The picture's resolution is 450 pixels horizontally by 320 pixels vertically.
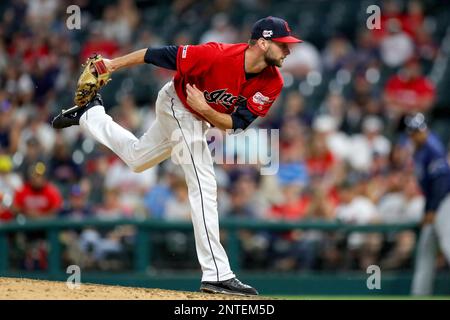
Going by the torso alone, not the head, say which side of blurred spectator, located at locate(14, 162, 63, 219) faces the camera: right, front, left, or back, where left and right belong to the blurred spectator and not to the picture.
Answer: front

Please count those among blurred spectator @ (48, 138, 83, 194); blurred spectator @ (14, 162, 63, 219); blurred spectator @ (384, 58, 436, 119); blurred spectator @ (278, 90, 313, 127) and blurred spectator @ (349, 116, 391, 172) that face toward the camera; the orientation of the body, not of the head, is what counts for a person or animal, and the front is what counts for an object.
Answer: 5

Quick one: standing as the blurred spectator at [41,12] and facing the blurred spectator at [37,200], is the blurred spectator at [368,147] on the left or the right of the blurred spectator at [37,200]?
left

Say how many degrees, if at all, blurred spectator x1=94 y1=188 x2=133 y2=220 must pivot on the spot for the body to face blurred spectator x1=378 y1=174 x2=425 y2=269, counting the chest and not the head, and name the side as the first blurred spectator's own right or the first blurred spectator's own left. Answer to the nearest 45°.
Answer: approximately 90° to the first blurred spectator's own left

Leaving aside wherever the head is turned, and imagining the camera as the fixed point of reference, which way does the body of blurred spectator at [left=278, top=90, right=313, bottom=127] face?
toward the camera

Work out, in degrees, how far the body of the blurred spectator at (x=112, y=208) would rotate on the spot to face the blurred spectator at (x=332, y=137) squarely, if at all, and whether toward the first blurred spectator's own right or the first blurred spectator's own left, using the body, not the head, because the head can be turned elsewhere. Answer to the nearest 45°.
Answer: approximately 90° to the first blurred spectator's own left

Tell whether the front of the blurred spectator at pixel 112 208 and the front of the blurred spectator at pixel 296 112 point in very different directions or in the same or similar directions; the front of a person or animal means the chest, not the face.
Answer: same or similar directions

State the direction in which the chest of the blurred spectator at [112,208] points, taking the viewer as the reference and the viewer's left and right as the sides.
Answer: facing the viewer

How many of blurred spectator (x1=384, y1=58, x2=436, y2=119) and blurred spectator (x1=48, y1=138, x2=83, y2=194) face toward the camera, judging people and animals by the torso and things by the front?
2

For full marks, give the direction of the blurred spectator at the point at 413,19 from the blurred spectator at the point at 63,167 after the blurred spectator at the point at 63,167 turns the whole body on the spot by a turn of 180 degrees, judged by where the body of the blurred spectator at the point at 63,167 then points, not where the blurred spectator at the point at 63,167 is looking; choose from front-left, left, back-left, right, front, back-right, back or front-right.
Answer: right

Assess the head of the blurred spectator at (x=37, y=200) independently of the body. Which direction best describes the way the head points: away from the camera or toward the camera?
toward the camera

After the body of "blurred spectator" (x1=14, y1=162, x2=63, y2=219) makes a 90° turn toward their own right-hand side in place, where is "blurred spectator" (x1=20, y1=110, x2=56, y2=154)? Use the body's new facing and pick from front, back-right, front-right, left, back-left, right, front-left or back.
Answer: right
